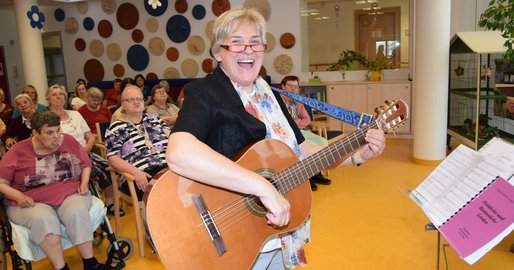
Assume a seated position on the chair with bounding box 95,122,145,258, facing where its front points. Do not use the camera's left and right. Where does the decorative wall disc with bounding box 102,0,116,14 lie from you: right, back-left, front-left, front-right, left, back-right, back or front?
back-left

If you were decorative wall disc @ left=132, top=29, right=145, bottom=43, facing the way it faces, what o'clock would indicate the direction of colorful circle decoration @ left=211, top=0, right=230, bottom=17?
The colorful circle decoration is roughly at 10 o'clock from the decorative wall disc.

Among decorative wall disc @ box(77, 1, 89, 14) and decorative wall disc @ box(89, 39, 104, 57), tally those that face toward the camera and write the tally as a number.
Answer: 2

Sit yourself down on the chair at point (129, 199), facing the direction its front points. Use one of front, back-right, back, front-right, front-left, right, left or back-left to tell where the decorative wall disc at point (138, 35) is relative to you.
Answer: back-left
